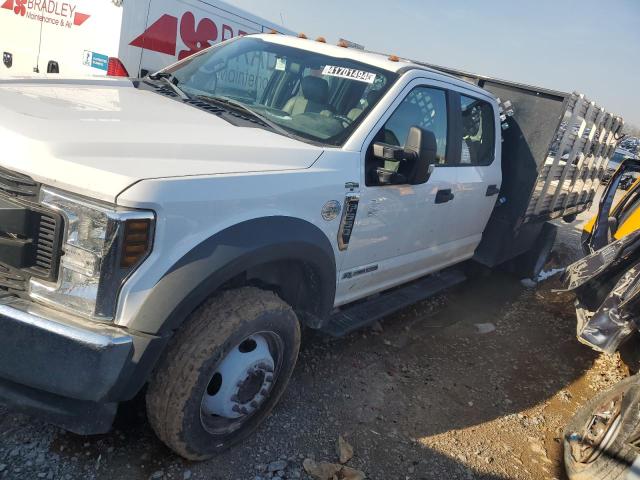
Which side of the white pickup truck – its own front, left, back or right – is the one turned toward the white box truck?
right

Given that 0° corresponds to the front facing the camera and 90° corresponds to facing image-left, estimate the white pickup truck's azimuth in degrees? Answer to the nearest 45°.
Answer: approximately 45°

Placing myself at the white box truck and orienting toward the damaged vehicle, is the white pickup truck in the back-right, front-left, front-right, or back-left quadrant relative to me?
front-right

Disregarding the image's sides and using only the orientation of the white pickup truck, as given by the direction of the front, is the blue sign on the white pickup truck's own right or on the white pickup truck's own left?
on the white pickup truck's own right
